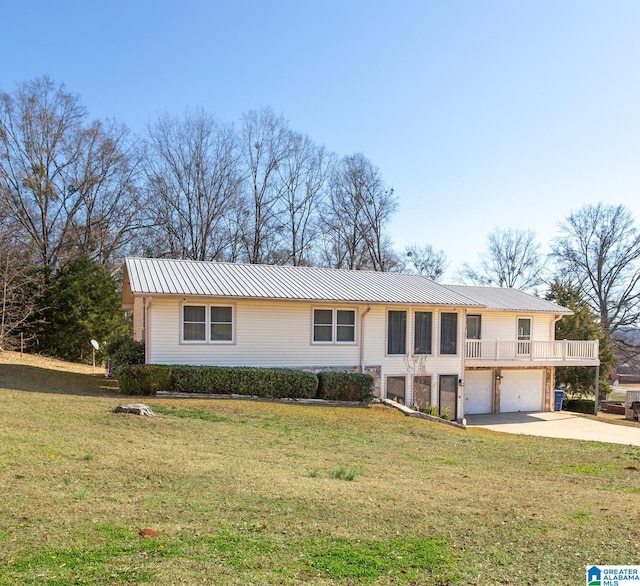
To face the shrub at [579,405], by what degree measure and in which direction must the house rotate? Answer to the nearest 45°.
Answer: approximately 135° to its left

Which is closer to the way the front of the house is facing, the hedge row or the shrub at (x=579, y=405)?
the hedge row

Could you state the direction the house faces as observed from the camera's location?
facing the viewer

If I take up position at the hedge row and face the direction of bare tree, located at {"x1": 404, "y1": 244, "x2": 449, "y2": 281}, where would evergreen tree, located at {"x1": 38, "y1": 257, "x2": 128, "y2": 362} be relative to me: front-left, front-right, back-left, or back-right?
front-left

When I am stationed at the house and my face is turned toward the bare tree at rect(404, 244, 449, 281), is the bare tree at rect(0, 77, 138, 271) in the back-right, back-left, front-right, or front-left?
front-left

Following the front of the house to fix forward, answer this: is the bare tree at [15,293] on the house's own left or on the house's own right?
on the house's own right

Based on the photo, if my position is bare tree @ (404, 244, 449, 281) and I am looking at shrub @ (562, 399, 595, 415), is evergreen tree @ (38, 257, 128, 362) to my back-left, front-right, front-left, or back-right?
front-right

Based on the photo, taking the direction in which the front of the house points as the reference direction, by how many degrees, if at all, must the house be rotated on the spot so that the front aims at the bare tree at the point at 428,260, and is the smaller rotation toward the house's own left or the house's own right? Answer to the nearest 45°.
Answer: approximately 180°
